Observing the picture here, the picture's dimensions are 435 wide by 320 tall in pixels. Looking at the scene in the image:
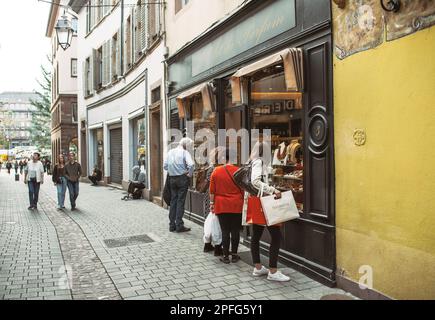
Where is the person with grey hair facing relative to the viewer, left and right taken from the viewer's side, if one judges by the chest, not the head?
facing away from the viewer and to the right of the viewer

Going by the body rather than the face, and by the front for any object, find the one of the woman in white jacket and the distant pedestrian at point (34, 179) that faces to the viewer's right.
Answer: the woman in white jacket

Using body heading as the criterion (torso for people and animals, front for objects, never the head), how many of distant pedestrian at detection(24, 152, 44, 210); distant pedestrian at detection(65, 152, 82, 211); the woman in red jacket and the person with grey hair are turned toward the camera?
2

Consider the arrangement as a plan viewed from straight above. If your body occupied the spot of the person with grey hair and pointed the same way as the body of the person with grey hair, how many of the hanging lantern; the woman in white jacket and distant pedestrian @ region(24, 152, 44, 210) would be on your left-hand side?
2

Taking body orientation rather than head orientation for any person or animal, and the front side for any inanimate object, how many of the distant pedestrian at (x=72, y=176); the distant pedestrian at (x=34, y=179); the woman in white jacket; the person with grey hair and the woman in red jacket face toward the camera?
2

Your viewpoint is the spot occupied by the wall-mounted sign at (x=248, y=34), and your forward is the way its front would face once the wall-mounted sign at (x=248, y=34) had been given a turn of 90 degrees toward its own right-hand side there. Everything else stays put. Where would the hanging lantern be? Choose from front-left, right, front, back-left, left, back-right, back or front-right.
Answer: front

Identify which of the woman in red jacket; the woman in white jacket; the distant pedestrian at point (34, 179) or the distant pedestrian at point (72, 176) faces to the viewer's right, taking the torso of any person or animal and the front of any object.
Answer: the woman in white jacket

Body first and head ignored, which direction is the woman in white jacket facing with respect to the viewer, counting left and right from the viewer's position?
facing to the right of the viewer

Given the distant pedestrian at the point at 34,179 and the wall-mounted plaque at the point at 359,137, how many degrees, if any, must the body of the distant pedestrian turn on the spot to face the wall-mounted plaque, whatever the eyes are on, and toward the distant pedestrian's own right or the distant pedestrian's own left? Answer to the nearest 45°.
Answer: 0° — they already face it

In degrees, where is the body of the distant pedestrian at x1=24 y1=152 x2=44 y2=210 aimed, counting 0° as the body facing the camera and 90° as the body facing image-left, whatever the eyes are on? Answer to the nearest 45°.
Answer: approximately 0°

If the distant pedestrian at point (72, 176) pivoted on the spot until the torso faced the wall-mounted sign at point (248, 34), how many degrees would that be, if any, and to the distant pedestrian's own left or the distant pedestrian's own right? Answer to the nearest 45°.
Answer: approximately 45° to the distant pedestrian's own left

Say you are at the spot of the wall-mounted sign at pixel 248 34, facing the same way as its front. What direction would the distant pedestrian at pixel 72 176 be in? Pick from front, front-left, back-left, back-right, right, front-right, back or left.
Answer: right

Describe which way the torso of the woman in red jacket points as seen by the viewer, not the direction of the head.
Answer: away from the camera

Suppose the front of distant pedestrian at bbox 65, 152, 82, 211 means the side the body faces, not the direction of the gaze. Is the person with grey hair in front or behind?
in front

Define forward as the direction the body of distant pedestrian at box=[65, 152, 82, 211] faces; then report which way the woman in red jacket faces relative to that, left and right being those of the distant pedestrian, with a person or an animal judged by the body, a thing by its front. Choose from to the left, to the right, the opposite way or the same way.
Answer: the opposite way
